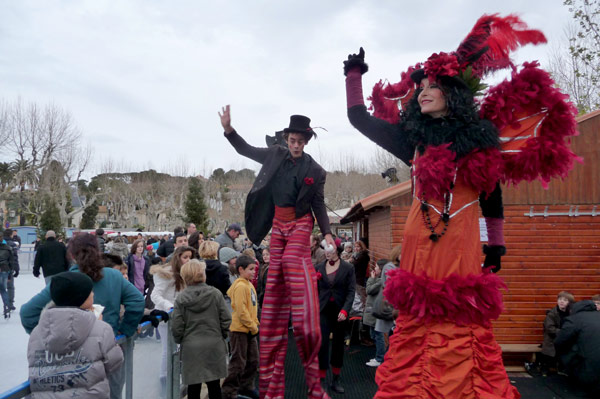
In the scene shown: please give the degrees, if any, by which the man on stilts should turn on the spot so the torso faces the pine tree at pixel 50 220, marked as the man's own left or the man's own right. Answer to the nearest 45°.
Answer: approximately 135° to the man's own right

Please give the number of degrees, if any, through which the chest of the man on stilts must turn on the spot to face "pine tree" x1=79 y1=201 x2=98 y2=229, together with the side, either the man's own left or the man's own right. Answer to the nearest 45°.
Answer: approximately 135° to the man's own right

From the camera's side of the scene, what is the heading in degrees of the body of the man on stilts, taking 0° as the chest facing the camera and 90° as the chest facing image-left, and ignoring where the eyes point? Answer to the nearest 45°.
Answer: approximately 0°

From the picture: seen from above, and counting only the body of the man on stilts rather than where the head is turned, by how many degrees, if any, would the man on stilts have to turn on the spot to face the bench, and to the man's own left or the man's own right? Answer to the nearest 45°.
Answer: approximately 135° to the man's own left

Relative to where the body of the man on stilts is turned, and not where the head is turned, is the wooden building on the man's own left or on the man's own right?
on the man's own left

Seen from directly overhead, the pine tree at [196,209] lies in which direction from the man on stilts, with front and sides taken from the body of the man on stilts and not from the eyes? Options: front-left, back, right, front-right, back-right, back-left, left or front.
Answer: back

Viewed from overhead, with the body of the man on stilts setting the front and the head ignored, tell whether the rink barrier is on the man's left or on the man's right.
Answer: on the man's right

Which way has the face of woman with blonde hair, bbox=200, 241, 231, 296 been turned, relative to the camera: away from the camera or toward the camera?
away from the camera
